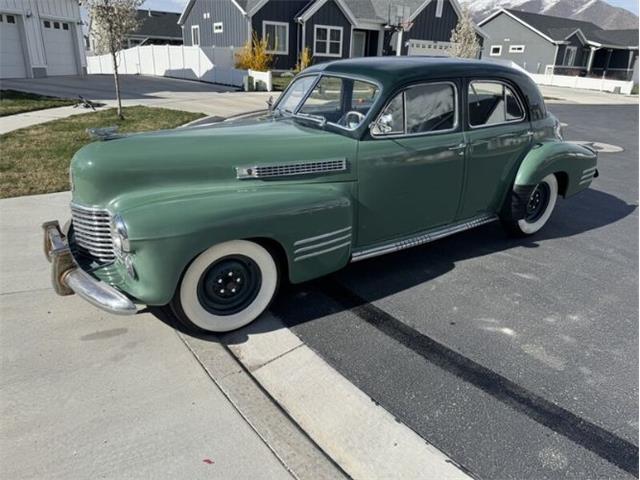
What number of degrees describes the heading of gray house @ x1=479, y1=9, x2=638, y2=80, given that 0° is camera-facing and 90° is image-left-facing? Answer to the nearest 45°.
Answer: approximately 315°

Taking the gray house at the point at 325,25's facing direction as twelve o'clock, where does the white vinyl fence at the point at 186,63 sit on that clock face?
The white vinyl fence is roughly at 2 o'clock from the gray house.

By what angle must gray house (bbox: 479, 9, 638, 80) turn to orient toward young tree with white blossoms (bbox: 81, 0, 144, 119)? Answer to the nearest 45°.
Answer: approximately 45° to its right

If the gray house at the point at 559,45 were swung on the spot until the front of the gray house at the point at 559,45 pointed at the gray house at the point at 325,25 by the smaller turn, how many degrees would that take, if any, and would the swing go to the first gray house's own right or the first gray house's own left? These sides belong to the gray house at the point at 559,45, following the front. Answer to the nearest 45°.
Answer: approximately 90° to the first gray house's own right

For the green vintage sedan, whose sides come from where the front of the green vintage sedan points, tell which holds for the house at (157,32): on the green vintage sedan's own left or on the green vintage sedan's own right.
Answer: on the green vintage sedan's own right

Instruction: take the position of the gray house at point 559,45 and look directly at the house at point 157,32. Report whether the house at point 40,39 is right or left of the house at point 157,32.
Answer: left

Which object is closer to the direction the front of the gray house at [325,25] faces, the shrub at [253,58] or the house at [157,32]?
the shrub

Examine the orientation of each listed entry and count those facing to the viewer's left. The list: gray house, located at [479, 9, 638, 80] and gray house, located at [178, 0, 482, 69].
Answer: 0

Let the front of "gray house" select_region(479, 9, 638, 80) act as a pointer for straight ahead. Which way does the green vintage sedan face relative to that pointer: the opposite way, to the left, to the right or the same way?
to the right

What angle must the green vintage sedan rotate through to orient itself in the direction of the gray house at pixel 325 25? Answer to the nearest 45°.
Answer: approximately 135° to its right

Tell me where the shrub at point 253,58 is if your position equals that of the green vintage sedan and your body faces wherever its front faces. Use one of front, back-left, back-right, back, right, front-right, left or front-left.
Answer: back-right

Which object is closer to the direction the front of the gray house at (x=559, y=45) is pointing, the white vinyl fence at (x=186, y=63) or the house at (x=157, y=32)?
the white vinyl fence

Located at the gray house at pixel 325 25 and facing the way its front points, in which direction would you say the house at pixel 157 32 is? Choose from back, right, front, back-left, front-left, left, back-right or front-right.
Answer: back-right

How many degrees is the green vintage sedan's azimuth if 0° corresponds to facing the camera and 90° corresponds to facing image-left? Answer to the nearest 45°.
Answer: approximately 45°

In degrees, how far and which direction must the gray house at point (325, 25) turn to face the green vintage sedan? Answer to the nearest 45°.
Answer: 0° — it already faces it

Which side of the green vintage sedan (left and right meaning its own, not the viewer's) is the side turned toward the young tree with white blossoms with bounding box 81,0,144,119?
right

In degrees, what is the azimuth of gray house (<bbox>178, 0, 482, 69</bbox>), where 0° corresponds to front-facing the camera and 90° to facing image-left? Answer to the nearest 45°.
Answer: approximately 0°
